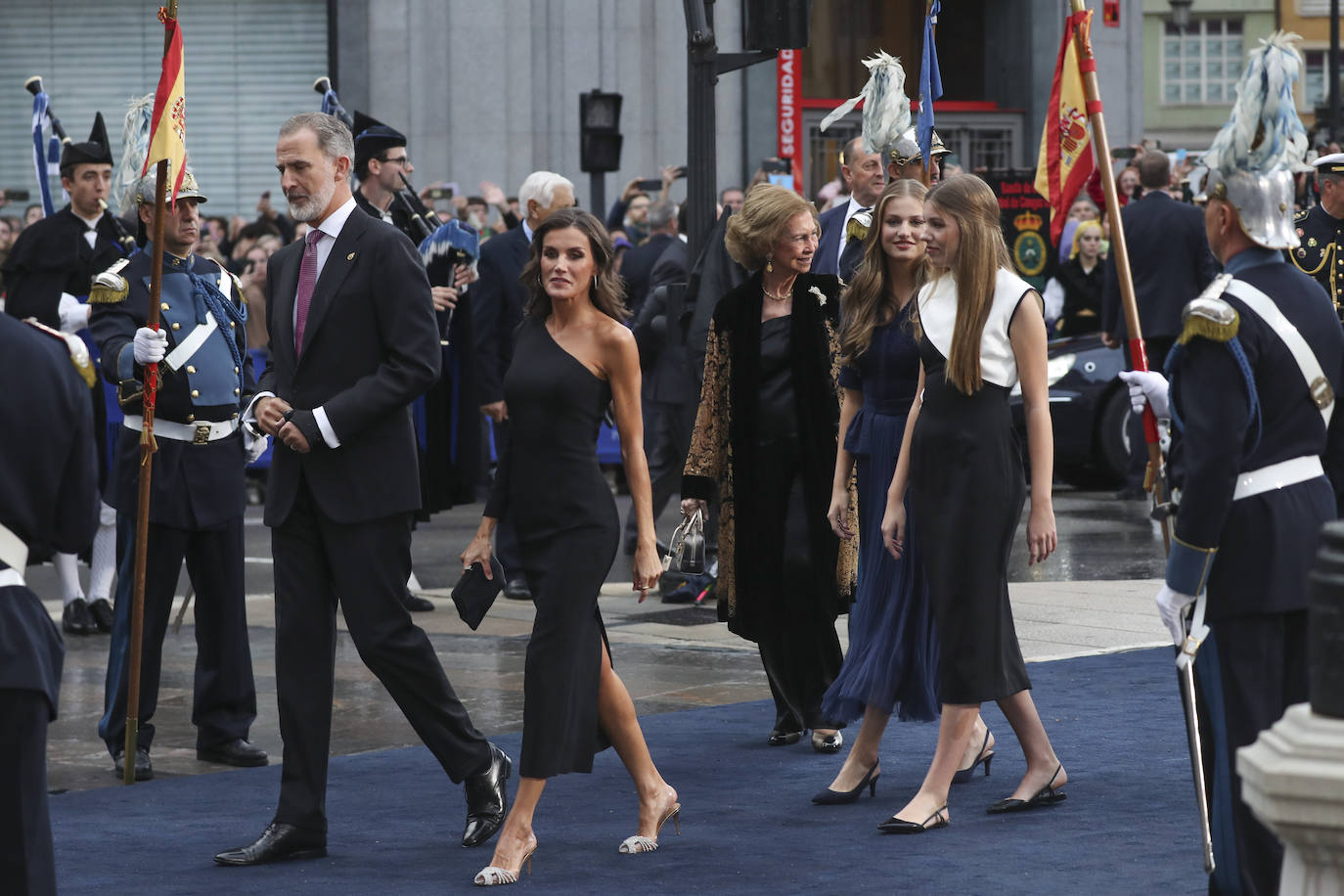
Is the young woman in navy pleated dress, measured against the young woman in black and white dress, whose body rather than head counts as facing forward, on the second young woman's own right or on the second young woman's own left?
on the second young woman's own right

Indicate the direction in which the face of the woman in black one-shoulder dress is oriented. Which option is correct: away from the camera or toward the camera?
toward the camera

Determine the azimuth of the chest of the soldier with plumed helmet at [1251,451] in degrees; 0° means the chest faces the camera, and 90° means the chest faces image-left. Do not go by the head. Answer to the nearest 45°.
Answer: approximately 135°

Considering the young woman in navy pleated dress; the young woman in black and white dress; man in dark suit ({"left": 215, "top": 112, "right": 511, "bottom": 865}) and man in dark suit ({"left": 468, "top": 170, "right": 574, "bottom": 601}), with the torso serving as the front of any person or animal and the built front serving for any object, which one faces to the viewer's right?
man in dark suit ({"left": 468, "top": 170, "right": 574, "bottom": 601})

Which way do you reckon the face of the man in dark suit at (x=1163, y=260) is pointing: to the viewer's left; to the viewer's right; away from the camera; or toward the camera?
away from the camera

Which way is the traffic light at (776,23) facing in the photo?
away from the camera

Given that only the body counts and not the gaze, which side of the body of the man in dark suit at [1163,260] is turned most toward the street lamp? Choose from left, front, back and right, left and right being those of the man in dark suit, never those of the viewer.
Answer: front

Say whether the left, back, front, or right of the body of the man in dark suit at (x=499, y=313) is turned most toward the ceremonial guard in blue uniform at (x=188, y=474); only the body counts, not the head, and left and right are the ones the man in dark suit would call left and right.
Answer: right

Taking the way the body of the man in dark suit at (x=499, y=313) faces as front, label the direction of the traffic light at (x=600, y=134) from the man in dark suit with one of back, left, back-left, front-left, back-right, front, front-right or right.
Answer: left

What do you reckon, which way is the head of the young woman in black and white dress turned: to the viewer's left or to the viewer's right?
to the viewer's left

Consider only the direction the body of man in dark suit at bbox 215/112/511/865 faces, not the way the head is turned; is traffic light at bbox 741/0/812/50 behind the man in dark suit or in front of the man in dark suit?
behind

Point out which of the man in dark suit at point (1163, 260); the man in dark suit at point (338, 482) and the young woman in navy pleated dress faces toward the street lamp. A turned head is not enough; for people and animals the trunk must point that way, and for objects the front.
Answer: the man in dark suit at point (1163, 260)

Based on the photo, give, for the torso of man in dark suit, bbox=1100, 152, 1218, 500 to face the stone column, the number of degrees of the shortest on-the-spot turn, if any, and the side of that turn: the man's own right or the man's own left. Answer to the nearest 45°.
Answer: approximately 180°

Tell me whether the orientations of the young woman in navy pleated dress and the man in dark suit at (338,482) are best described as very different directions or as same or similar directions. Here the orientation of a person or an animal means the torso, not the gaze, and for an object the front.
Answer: same or similar directions

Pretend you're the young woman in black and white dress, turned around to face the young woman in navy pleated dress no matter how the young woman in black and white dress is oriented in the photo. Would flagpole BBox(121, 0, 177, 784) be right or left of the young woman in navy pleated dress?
left

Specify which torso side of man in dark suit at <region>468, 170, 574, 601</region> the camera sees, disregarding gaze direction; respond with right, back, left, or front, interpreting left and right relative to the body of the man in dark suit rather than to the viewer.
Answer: right

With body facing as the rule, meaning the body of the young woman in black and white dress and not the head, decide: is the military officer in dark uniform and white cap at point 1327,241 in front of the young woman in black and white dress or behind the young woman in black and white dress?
behind
